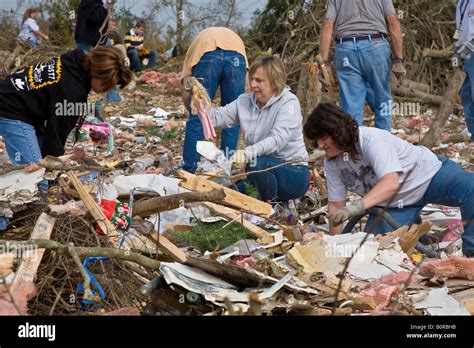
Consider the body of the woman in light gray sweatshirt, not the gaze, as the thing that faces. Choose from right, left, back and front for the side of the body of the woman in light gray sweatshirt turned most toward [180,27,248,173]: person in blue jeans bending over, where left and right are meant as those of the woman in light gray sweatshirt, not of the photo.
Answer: right

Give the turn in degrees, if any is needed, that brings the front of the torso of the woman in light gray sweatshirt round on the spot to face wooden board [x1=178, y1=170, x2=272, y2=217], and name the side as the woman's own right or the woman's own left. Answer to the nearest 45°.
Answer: approximately 45° to the woman's own left

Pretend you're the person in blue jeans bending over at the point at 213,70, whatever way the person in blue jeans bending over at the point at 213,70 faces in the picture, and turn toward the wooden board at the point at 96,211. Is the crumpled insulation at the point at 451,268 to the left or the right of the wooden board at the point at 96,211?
left

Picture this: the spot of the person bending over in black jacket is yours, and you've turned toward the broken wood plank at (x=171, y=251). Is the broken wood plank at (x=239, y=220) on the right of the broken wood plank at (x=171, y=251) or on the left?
left
